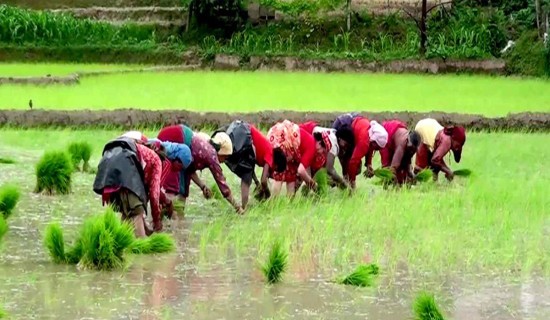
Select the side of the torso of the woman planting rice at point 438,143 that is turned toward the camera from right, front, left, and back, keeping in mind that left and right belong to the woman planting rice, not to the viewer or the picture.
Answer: right
